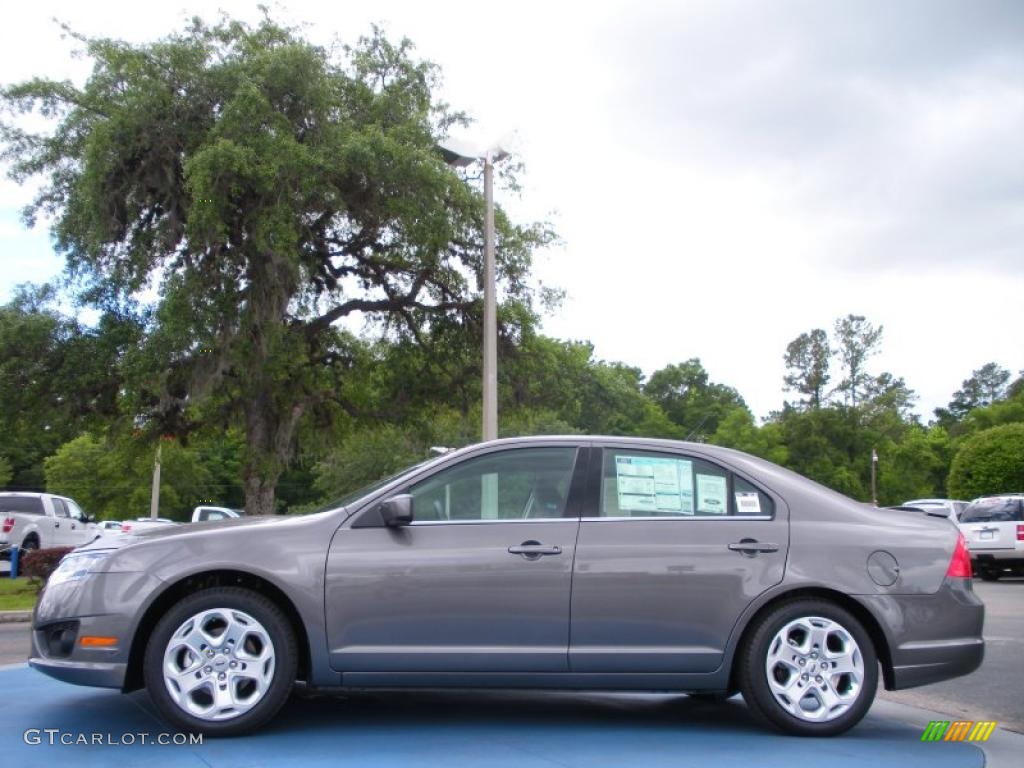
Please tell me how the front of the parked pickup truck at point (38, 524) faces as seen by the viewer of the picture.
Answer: facing away from the viewer and to the right of the viewer

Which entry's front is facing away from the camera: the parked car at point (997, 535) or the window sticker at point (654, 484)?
the parked car

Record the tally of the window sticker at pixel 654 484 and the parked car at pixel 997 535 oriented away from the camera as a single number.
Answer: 1

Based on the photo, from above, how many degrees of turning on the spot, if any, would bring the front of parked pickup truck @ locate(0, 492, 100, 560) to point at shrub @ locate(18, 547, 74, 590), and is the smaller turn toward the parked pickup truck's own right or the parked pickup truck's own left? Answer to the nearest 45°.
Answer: approximately 135° to the parked pickup truck's own right

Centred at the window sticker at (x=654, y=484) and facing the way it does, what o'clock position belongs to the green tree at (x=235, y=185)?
The green tree is roughly at 5 o'clock from the window sticker.

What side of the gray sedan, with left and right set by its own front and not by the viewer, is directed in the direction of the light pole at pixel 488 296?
right

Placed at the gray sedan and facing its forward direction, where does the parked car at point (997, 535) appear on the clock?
The parked car is roughly at 4 o'clock from the gray sedan.

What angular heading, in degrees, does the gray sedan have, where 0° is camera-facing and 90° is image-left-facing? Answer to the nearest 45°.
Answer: approximately 90°

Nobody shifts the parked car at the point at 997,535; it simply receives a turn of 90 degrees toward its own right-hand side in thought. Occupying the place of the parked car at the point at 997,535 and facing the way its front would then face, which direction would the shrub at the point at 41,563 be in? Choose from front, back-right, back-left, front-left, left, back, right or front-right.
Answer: back-right

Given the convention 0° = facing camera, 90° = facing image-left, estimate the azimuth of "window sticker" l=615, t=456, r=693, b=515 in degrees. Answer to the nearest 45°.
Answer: approximately 0°

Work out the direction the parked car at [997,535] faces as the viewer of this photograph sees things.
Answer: facing away from the viewer

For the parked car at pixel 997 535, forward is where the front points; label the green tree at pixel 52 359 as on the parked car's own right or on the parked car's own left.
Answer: on the parked car's own left
